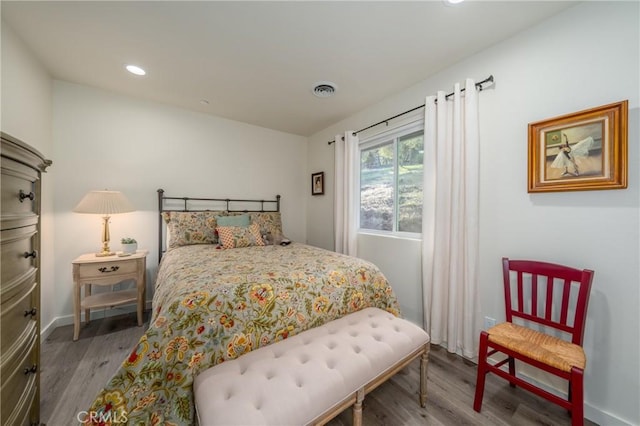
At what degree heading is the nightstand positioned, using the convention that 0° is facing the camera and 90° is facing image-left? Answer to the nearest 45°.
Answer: approximately 0°

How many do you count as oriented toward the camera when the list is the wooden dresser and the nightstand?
1

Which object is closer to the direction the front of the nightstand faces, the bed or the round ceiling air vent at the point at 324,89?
the bed

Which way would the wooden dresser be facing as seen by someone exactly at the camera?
facing to the right of the viewer

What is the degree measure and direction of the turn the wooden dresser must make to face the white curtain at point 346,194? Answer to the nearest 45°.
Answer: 0° — it already faces it

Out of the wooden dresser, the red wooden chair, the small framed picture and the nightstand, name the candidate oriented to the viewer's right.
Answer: the wooden dresser

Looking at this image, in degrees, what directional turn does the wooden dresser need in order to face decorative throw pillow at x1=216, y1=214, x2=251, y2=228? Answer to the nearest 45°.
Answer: approximately 45° to its left

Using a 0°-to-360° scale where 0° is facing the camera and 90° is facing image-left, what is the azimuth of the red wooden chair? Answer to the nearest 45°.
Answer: approximately 45°
